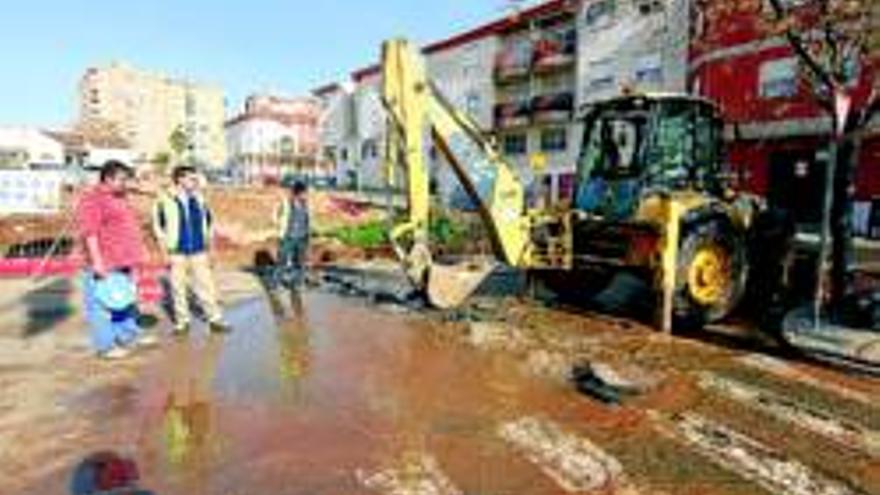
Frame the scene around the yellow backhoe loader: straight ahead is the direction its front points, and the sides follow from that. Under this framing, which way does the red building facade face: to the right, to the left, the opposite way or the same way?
the opposite way

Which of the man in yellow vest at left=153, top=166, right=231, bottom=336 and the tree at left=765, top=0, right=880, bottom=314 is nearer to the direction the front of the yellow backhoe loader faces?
the tree

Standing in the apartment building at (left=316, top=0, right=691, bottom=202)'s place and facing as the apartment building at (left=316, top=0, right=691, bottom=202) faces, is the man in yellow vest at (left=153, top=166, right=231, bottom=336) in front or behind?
in front

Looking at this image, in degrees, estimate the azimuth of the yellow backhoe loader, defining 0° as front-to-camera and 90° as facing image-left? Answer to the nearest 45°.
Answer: approximately 225°

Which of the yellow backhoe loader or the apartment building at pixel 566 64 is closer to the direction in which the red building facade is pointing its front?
the yellow backhoe loader

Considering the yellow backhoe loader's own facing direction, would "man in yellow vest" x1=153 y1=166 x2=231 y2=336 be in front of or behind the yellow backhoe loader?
behind

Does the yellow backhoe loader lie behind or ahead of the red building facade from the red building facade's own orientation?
ahead

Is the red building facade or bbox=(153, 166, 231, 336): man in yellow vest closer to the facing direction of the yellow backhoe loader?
the red building facade

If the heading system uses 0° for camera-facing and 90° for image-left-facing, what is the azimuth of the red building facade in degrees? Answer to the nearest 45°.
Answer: approximately 45°

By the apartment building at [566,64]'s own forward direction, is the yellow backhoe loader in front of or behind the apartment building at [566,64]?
in front

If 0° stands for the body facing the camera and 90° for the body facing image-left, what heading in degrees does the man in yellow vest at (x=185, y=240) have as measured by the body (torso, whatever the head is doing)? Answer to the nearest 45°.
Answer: approximately 315°

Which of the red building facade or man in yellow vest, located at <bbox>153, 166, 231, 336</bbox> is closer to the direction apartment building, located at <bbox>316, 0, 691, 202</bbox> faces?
the man in yellow vest
